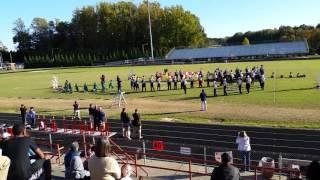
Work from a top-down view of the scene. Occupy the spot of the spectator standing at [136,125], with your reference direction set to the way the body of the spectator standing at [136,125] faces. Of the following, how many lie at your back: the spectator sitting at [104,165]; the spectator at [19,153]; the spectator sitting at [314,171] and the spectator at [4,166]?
4

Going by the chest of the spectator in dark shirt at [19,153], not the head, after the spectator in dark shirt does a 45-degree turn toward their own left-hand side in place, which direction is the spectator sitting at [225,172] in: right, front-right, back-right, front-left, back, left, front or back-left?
right

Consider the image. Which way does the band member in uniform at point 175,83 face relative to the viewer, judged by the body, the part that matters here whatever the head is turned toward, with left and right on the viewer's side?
facing the viewer

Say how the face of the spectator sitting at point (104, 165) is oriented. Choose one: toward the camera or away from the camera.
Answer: away from the camera

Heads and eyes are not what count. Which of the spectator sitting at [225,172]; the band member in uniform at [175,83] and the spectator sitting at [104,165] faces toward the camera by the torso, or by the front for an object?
the band member in uniform

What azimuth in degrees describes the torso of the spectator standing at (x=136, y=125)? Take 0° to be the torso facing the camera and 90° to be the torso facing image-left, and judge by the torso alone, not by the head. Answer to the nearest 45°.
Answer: approximately 180°

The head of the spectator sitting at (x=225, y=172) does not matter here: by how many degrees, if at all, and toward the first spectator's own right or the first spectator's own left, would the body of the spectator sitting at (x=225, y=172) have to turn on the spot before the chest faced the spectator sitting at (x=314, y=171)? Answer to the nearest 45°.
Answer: approximately 135° to the first spectator's own right

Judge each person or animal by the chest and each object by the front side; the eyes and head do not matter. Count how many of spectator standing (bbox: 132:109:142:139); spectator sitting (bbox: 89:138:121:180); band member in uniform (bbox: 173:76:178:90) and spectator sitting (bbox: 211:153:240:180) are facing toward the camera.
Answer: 1

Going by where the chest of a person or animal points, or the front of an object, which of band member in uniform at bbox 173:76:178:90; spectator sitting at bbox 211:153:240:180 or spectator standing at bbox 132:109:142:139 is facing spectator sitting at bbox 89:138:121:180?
the band member in uniform

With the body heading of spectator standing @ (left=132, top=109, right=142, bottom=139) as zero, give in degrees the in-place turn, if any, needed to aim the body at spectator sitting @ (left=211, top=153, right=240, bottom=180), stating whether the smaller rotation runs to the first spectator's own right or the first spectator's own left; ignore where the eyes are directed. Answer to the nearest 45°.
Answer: approximately 180°

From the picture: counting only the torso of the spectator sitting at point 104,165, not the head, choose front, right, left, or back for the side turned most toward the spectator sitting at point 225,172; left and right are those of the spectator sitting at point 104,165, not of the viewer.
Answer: right

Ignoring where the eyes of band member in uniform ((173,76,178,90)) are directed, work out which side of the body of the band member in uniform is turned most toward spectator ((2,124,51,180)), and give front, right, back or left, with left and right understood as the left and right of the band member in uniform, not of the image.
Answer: front

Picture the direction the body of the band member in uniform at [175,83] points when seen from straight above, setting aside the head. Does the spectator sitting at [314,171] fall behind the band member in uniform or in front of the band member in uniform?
in front

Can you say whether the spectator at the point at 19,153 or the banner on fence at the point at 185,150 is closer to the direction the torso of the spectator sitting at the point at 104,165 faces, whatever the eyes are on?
the banner on fence

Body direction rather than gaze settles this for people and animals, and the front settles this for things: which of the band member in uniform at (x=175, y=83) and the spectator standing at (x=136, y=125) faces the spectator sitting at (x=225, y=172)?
the band member in uniform

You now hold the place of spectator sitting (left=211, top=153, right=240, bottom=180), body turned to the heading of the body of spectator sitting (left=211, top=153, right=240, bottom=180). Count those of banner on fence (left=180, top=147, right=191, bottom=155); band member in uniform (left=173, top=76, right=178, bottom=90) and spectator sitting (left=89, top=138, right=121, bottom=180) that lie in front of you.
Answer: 2

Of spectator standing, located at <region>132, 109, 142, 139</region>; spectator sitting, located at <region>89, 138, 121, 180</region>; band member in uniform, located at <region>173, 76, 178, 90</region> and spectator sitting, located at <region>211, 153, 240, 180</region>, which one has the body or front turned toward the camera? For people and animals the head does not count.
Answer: the band member in uniform

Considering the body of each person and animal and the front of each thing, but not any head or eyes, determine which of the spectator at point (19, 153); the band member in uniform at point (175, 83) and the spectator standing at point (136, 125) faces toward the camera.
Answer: the band member in uniform

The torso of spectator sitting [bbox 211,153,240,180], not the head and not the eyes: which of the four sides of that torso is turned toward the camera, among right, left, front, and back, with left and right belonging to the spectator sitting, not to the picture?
back
